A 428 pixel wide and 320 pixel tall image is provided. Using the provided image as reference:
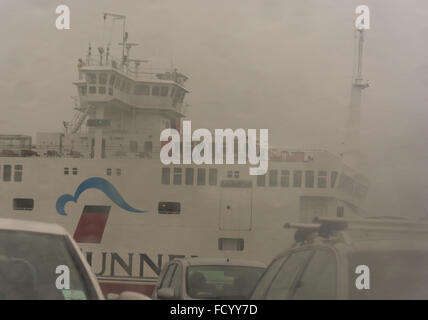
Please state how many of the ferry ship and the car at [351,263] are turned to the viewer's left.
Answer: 1

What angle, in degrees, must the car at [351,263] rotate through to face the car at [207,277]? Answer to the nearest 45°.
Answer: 0° — it already faces it

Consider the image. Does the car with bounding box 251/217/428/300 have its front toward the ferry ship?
yes

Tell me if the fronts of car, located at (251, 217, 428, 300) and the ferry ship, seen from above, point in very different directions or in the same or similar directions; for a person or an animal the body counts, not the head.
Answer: very different directions

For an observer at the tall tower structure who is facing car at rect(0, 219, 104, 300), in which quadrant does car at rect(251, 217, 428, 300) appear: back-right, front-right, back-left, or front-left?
front-left
